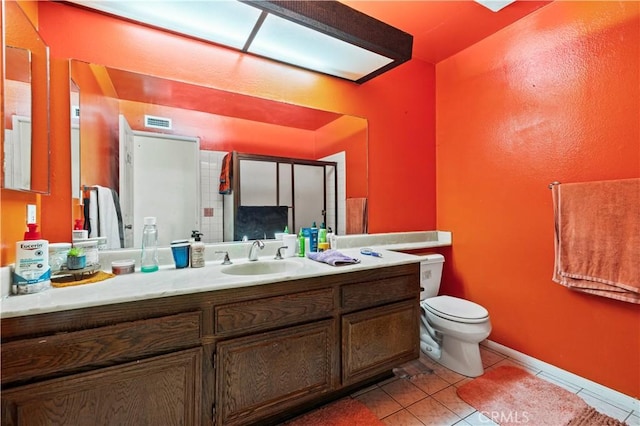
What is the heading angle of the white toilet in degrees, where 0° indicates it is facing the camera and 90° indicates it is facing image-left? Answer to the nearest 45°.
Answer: approximately 315°

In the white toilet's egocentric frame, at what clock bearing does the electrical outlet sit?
The electrical outlet is roughly at 3 o'clock from the white toilet.

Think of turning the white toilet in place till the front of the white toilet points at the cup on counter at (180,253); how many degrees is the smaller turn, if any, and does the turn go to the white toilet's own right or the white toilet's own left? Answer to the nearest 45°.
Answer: approximately 90° to the white toilet's own right

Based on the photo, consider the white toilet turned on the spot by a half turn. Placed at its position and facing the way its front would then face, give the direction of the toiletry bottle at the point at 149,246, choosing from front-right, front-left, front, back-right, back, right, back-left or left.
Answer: left

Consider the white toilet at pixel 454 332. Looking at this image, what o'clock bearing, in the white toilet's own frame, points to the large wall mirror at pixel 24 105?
The large wall mirror is roughly at 3 o'clock from the white toilet.

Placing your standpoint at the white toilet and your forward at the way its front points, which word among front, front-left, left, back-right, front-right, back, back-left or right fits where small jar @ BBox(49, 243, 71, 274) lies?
right

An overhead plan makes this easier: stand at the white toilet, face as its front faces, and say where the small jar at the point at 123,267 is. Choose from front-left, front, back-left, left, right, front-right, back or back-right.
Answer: right

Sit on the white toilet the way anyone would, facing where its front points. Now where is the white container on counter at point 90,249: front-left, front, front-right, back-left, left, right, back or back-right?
right
